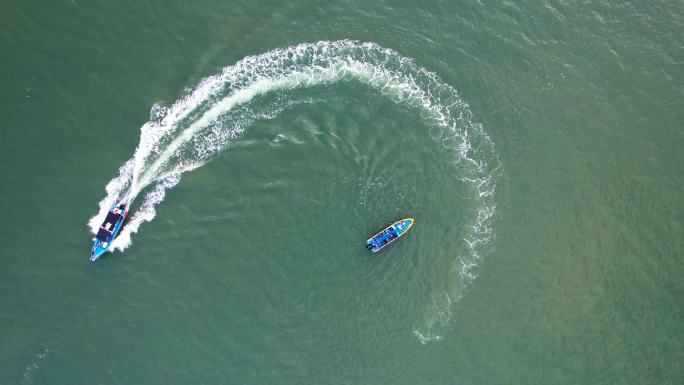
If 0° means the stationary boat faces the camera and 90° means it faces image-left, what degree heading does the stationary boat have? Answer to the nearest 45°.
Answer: approximately 225°

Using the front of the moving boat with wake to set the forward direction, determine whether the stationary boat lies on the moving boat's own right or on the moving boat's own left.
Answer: on the moving boat's own left

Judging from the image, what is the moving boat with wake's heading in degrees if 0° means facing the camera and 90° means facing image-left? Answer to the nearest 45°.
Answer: approximately 45°

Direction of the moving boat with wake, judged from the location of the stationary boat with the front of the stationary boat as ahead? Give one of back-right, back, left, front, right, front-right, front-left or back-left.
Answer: back-left
